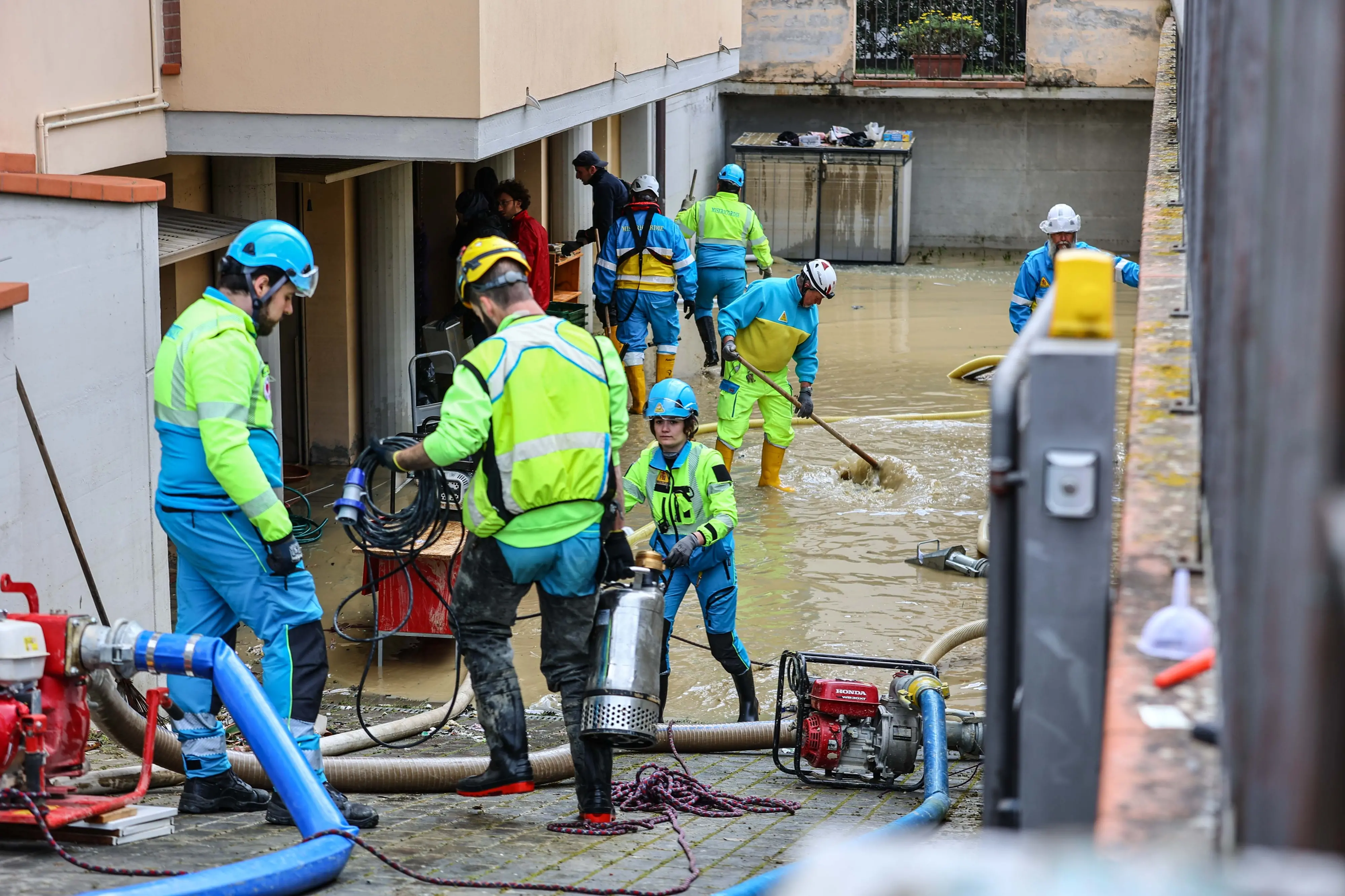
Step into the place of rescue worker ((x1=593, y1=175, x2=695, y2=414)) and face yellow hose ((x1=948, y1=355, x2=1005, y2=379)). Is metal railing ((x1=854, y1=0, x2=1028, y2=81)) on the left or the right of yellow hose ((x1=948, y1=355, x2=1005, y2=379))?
left

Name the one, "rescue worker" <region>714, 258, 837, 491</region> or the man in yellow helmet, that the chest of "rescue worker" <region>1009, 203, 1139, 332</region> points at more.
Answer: the man in yellow helmet

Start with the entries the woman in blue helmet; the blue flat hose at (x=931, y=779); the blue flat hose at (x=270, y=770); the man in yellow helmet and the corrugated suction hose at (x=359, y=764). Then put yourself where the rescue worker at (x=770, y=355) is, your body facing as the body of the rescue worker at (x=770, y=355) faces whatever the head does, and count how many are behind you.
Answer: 0

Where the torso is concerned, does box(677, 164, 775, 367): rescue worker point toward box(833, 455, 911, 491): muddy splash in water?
no

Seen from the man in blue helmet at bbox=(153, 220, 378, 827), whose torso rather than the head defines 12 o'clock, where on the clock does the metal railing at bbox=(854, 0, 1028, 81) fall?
The metal railing is roughly at 10 o'clock from the man in blue helmet.

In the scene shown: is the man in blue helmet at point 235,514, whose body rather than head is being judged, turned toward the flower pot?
no

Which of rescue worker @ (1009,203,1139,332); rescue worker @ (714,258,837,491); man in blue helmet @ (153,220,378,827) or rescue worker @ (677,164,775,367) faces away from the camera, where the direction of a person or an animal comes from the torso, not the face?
rescue worker @ (677,164,775,367)

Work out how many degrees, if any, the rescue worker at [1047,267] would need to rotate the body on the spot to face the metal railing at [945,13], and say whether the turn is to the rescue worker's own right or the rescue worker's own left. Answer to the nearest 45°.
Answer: approximately 180°

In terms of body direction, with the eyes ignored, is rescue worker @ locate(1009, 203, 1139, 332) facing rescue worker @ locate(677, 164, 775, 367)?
no

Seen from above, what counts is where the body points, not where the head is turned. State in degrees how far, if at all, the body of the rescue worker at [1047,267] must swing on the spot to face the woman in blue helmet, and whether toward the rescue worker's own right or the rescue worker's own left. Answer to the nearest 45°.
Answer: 0° — they already face them

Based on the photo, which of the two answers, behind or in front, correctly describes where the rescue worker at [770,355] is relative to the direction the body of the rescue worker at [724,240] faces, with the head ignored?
behind

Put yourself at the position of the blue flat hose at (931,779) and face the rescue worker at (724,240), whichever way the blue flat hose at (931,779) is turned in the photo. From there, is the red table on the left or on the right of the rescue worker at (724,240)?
left

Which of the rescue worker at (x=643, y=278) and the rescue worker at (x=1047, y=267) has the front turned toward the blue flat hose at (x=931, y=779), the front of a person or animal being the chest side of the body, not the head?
the rescue worker at (x=1047, y=267)

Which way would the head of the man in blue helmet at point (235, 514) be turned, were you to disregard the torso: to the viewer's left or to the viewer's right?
to the viewer's right

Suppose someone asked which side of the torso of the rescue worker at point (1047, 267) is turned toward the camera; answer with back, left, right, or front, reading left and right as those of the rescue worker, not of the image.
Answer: front
